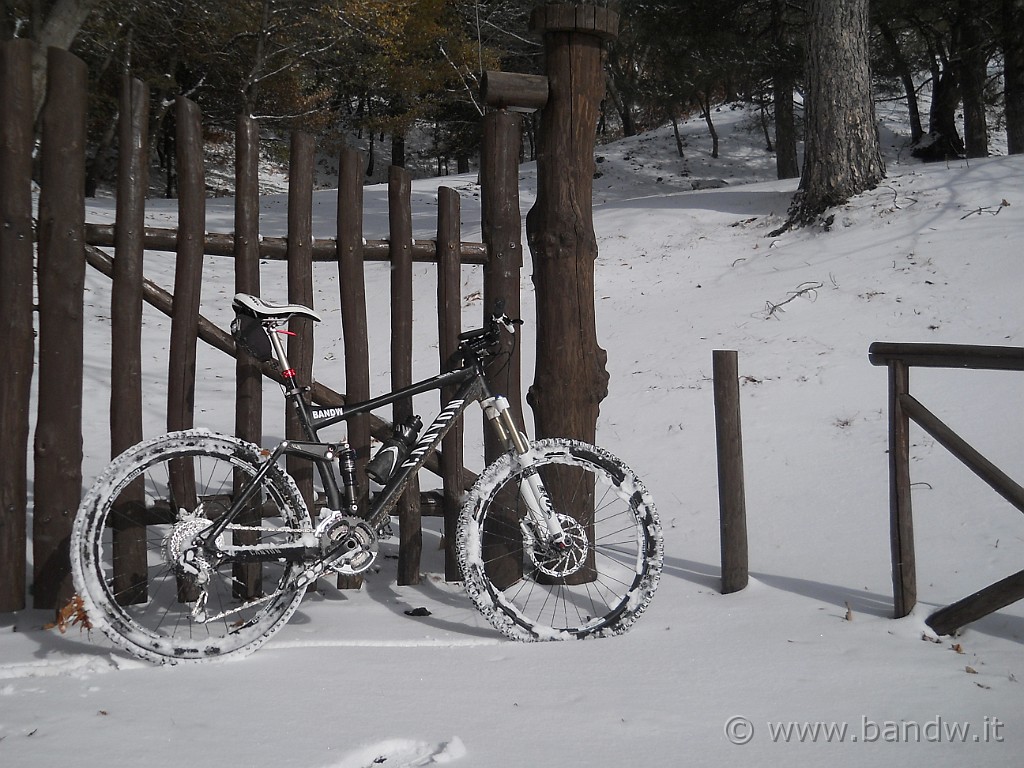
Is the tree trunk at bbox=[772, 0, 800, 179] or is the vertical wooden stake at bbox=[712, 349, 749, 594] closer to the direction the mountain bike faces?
the vertical wooden stake

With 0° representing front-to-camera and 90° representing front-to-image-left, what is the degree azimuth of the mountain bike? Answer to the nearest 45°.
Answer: approximately 270°
